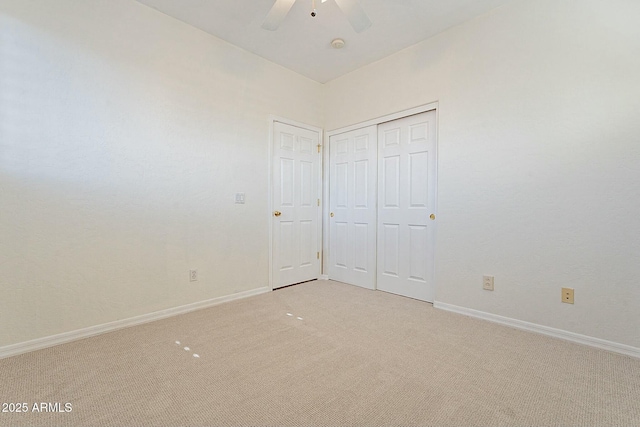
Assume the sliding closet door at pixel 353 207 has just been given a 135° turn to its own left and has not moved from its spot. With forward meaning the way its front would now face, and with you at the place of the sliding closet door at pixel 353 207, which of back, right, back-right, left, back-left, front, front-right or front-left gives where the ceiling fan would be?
right

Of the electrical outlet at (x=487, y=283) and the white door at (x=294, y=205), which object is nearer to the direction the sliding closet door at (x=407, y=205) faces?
the white door

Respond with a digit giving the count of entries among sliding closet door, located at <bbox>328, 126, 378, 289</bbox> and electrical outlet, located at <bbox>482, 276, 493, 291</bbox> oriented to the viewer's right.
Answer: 0

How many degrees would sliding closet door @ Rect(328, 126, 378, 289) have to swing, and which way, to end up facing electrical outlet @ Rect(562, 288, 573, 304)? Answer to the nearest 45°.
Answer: approximately 90° to its left

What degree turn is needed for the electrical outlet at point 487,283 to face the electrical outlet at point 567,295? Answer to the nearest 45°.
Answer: approximately 90° to its left

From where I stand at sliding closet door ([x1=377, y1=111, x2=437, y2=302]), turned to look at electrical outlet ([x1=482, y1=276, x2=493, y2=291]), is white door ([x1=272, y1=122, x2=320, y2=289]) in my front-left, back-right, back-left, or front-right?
back-right

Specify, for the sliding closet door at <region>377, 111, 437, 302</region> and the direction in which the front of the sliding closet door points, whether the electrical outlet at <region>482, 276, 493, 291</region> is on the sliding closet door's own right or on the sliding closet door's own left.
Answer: on the sliding closet door's own left

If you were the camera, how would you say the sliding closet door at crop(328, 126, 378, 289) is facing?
facing the viewer and to the left of the viewer

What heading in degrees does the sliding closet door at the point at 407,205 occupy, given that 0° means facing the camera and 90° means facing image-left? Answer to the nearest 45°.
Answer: approximately 45°

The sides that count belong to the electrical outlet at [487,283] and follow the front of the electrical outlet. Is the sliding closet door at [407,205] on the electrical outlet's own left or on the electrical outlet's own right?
on the electrical outlet's own right

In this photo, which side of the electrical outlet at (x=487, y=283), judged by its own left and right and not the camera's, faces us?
front

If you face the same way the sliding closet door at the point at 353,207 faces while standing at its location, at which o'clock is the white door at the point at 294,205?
The white door is roughly at 1 o'clock from the sliding closet door.

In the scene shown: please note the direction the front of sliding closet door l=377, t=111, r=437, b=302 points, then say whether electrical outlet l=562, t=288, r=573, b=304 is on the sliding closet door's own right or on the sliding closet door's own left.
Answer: on the sliding closet door's own left

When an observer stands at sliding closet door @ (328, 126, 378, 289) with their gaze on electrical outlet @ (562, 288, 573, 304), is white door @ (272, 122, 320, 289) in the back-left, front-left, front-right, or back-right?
back-right
